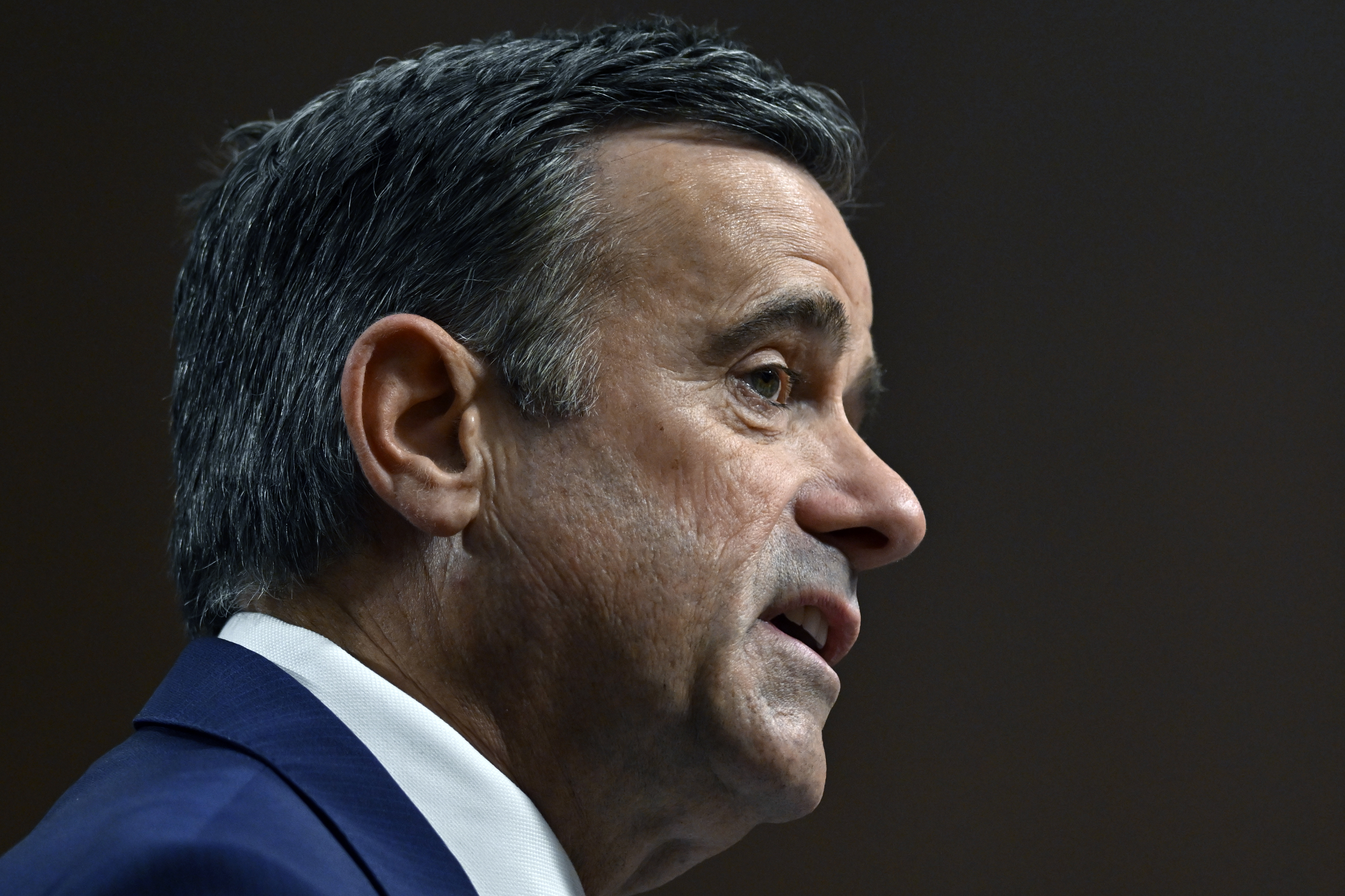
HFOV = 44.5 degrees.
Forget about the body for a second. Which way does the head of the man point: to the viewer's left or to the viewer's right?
to the viewer's right

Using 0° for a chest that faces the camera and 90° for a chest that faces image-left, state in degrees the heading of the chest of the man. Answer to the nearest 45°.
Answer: approximately 270°
